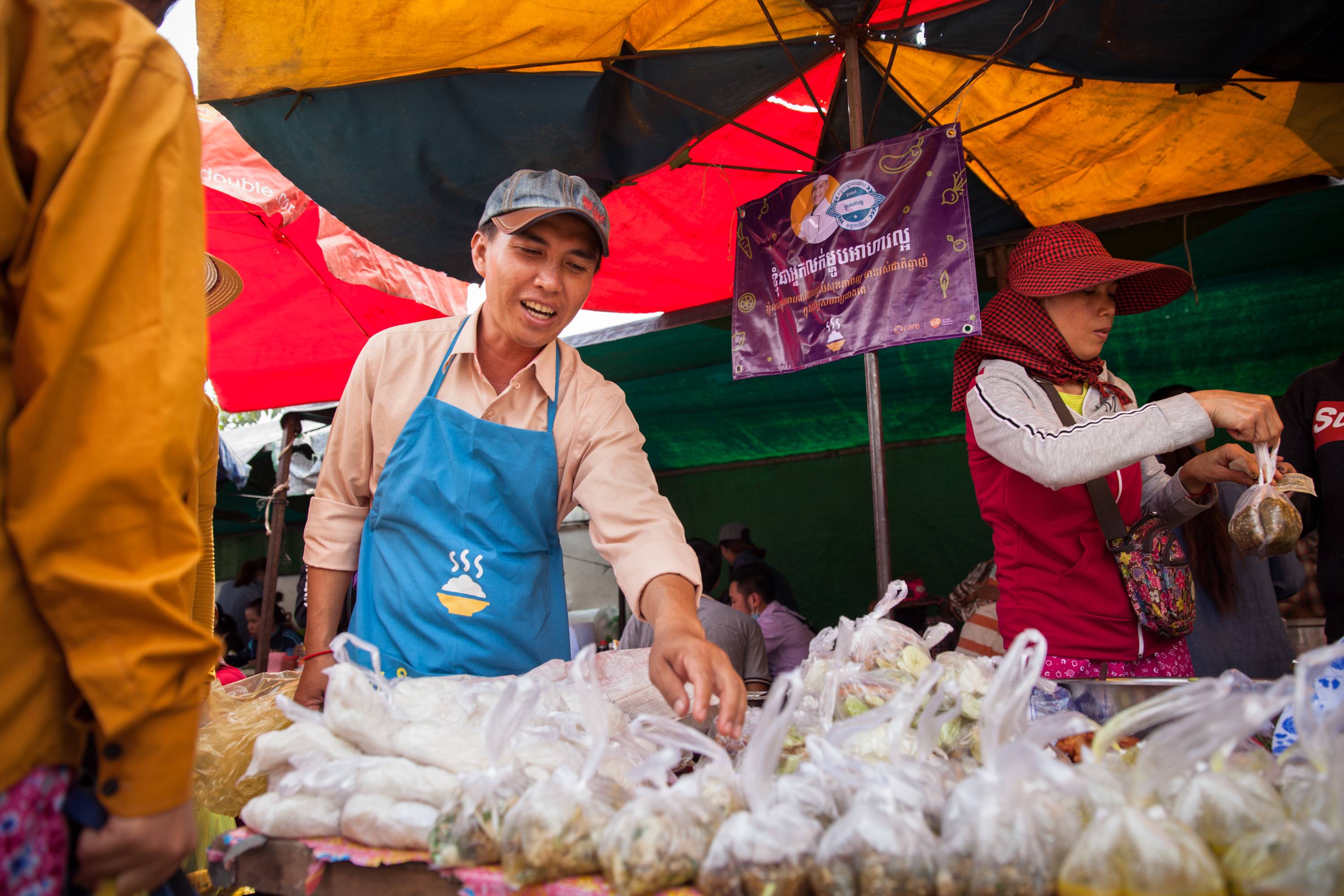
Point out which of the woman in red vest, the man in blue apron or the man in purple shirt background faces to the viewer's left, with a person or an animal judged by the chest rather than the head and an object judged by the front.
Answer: the man in purple shirt background

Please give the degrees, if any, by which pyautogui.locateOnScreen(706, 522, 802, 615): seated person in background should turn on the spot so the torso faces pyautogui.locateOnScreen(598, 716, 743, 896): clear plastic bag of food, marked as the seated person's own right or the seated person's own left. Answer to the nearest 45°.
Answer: approximately 90° to the seated person's own left

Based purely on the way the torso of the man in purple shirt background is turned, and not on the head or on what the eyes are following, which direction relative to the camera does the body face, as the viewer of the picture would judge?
to the viewer's left

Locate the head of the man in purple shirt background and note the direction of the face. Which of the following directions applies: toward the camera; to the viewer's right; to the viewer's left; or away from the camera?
to the viewer's left
